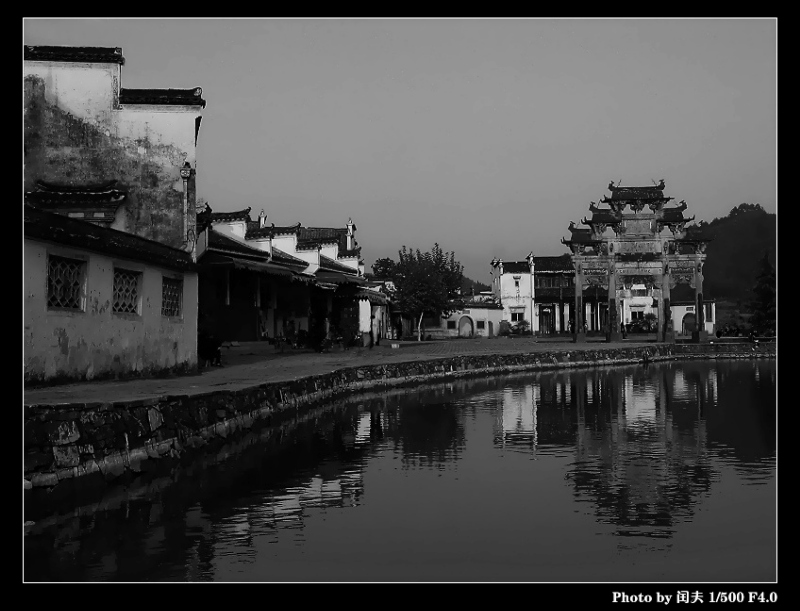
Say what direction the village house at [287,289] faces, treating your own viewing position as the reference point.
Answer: facing the viewer and to the right of the viewer

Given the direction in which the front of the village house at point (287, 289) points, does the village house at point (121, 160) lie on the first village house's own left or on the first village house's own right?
on the first village house's own right
